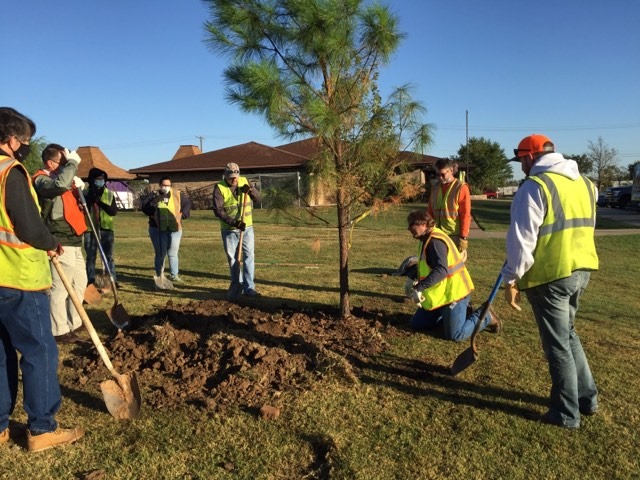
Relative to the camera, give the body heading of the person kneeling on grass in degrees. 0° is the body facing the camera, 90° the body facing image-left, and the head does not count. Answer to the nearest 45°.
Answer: approximately 90°

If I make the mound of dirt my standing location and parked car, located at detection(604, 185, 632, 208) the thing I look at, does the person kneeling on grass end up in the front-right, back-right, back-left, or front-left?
front-right

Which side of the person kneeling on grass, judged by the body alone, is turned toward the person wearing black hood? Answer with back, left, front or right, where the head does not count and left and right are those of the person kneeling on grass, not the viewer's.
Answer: front

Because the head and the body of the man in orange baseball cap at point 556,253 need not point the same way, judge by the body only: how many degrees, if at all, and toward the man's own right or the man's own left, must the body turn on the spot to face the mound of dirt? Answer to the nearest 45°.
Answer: approximately 45° to the man's own left

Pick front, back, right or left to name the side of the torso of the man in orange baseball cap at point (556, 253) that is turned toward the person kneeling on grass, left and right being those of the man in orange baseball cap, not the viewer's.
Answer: front

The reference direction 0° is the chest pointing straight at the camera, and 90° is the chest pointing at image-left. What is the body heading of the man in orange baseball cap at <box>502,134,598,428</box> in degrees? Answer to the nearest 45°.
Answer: approximately 135°

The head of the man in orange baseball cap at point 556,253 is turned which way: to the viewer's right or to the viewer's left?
to the viewer's left

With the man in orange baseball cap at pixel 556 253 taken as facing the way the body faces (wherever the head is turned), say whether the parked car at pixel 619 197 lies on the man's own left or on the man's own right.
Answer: on the man's own right

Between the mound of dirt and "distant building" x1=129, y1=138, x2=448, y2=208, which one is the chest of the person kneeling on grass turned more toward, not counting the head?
the mound of dirt

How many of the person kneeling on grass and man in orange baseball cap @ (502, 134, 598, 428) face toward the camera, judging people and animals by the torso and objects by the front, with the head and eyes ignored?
0
